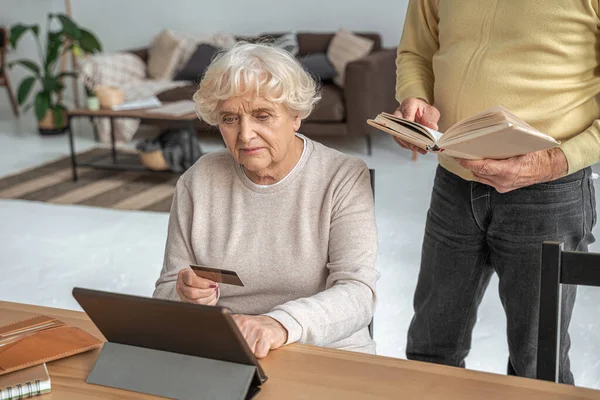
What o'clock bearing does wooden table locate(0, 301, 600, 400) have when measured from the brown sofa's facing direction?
The wooden table is roughly at 12 o'clock from the brown sofa.

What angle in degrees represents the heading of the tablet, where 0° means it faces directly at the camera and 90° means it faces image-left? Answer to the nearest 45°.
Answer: approximately 225°

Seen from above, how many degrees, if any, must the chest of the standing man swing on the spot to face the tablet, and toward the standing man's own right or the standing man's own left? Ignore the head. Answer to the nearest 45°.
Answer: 0° — they already face it

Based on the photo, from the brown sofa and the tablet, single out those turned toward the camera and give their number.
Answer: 1

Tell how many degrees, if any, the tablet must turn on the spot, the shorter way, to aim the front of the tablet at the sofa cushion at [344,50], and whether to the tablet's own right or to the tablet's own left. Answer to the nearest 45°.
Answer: approximately 45° to the tablet's own left

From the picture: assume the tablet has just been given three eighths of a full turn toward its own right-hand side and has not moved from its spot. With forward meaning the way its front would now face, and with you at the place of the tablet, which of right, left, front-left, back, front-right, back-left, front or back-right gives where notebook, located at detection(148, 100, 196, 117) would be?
back

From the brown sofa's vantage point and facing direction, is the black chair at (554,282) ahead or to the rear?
ahead

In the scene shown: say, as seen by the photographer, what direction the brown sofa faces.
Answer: facing the viewer

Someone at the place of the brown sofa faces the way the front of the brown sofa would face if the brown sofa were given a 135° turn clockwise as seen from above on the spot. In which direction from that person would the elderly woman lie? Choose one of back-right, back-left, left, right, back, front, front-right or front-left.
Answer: back-left

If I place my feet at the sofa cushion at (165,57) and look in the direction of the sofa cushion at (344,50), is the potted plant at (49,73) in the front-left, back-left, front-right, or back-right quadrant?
back-right

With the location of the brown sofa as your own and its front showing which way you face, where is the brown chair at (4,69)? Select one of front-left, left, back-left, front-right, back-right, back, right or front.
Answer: back-right

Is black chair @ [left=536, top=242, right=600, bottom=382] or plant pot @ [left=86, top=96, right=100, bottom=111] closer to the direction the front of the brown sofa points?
the black chair
